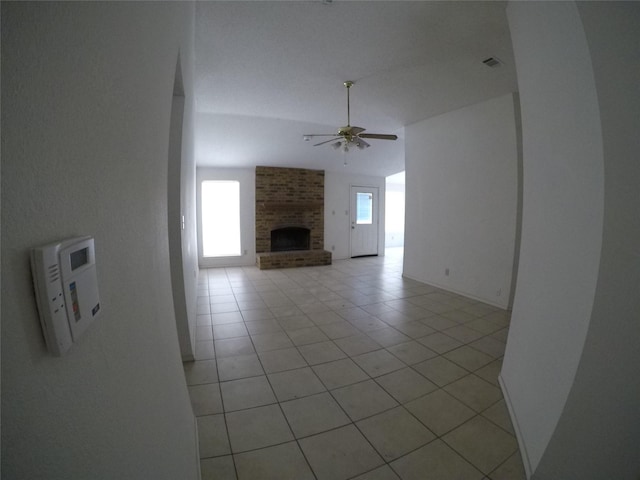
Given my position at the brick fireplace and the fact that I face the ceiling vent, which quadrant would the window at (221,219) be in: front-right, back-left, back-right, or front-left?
back-right

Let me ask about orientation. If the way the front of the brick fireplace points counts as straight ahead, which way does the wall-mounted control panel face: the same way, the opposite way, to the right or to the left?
to the left

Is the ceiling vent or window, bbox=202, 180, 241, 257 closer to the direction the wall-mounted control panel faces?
the ceiling vent

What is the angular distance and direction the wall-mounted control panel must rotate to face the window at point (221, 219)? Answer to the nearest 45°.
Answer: approximately 90° to its left

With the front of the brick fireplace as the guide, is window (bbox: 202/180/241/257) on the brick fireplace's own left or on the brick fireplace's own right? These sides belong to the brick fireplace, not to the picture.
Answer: on the brick fireplace's own right

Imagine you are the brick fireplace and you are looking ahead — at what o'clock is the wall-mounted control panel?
The wall-mounted control panel is roughly at 12 o'clock from the brick fireplace.

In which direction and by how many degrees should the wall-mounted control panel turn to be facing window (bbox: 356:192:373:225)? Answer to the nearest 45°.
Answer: approximately 90° to its left

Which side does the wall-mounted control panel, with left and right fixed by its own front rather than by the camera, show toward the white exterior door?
left

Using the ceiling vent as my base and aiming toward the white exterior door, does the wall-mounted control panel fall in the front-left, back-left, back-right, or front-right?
back-left

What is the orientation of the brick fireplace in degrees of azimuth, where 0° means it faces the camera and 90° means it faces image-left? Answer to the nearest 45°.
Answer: approximately 0°

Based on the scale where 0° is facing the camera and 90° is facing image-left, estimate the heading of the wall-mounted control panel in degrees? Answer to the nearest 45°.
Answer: approximately 315°

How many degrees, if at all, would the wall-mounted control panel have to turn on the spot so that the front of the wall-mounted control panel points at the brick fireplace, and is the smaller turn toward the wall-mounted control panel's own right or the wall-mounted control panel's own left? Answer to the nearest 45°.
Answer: approximately 90° to the wall-mounted control panel's own left
